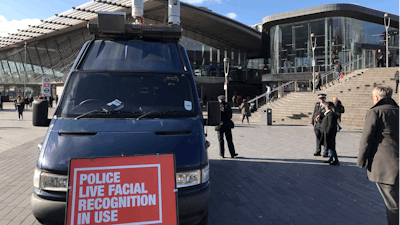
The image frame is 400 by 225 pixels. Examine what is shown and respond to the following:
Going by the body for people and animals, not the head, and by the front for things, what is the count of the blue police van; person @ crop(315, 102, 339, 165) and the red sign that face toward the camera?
2

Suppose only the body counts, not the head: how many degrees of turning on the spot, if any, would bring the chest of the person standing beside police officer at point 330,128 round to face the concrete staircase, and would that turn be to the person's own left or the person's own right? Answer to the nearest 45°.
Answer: approximately 90° to the person's own right

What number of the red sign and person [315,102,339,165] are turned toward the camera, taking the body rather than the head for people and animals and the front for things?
1

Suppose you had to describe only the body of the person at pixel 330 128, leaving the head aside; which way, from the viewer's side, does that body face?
to the viewer's left

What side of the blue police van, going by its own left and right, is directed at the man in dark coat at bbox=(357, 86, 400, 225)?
left

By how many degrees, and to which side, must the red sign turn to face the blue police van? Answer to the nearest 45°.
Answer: approximately 180°
